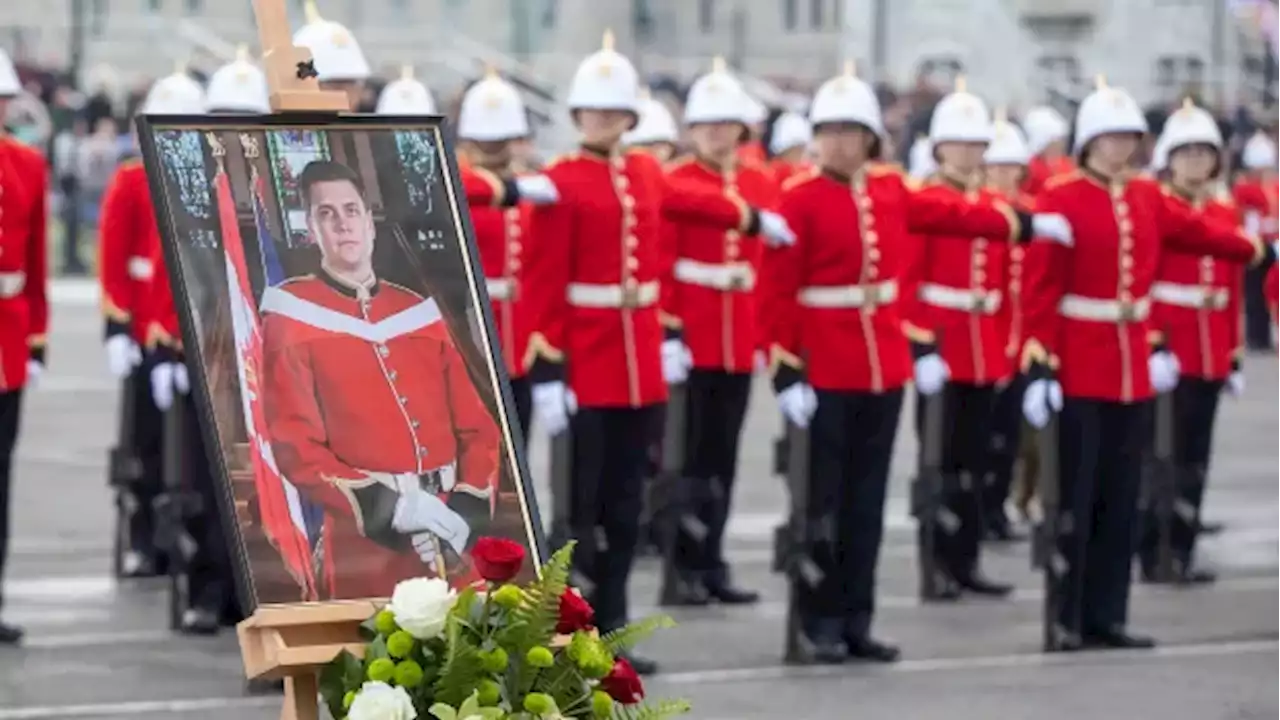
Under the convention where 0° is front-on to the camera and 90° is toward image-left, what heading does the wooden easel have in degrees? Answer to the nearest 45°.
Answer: approximately 315°

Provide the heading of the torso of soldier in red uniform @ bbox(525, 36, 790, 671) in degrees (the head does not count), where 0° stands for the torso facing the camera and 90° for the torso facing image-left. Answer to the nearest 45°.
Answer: approximately 315°

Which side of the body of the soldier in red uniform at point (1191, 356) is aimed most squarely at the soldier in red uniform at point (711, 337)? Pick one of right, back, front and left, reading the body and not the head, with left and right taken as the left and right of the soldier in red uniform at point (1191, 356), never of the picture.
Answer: right
